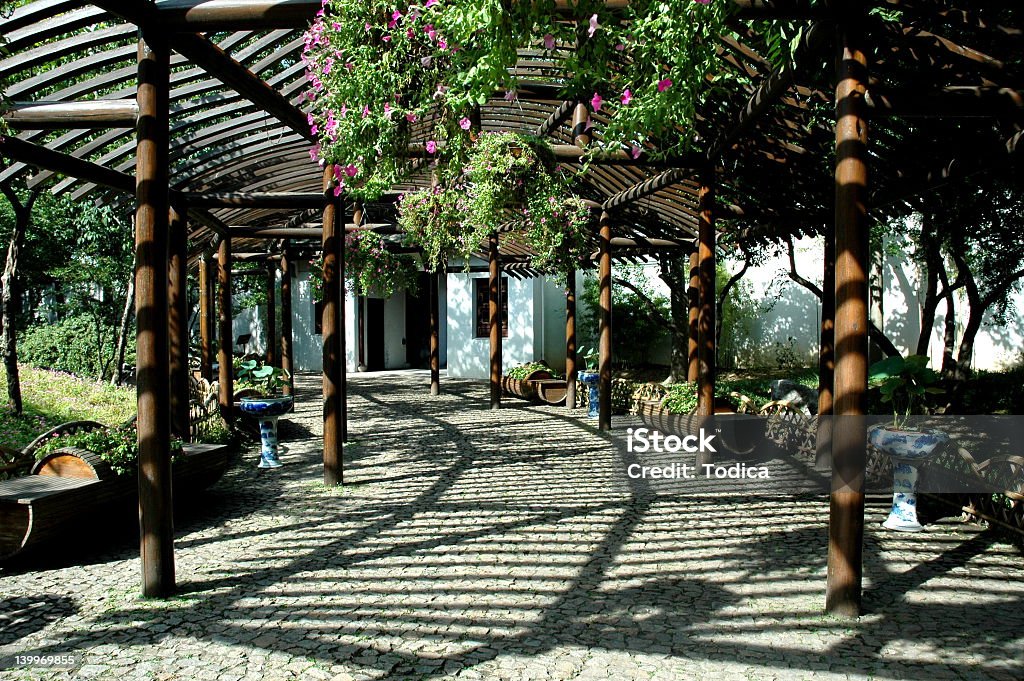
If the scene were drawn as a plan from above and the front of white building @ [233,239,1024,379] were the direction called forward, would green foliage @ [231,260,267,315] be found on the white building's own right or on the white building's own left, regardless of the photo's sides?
on the white building's own right

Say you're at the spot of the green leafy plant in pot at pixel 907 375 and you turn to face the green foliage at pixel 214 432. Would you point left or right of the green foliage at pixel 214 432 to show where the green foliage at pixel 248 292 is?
right

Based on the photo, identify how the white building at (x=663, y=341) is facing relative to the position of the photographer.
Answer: facing the viewer

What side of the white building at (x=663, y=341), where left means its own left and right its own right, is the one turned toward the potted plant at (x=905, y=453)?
front

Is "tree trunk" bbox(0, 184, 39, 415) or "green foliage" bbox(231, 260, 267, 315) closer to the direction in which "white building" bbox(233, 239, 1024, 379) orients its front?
the tree trunk

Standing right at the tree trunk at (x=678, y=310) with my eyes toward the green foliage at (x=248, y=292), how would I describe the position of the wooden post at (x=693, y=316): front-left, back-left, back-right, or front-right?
back-left

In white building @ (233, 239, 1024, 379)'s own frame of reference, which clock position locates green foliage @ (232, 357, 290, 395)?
The green foliage is roughly at 1 o'clock from the white building.

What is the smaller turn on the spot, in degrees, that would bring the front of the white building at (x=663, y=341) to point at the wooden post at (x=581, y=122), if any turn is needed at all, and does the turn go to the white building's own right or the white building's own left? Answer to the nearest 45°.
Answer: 0° — it already faces it

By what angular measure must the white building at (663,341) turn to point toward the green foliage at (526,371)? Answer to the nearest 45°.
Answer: approximately 45° to its right

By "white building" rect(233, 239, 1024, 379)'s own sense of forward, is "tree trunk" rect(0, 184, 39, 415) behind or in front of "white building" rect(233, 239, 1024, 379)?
in front

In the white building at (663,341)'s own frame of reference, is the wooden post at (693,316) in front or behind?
in front

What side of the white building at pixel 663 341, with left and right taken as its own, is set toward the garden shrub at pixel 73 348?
right
